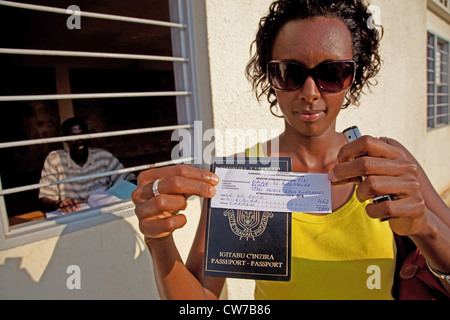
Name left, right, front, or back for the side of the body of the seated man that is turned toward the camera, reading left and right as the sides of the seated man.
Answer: front

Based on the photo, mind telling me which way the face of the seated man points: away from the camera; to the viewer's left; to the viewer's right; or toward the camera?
toward the camera

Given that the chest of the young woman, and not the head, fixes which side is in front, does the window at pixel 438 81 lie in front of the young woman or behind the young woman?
behind

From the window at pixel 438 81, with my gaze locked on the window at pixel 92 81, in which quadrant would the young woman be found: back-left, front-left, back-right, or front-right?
front-left

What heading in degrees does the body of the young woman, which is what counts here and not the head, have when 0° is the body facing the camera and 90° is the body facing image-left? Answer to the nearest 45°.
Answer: approximately 0°

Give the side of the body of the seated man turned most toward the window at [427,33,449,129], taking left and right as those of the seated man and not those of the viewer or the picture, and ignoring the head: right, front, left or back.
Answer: left

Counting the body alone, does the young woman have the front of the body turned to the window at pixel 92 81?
no

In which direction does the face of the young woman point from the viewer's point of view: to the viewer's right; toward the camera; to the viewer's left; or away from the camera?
toward the camera
